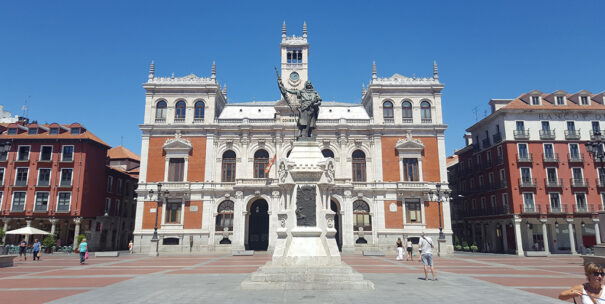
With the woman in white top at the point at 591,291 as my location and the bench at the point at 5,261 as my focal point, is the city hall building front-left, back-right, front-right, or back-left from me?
front-right

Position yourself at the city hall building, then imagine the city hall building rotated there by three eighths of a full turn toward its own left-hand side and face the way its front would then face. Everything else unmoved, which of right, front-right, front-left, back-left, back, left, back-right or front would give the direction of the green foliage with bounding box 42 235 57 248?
back-left

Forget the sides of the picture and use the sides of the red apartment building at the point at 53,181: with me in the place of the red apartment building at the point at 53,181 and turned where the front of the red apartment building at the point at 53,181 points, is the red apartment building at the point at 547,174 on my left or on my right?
on my left

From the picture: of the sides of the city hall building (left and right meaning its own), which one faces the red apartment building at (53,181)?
right

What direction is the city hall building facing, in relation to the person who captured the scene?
facing the viewer

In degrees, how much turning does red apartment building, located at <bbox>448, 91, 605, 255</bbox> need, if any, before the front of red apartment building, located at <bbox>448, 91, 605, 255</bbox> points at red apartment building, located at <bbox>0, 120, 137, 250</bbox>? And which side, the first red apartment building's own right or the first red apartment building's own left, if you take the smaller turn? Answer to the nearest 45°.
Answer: approximately 45° to the first red apartment building's own right

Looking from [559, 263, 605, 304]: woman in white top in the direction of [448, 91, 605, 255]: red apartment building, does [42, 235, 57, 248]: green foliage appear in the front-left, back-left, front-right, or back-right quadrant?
front-left

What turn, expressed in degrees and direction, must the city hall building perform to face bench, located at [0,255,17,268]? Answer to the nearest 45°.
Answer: approximately 45° to its right

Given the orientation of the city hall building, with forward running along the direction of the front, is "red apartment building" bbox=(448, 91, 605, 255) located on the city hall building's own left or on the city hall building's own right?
on the city hall building's own left

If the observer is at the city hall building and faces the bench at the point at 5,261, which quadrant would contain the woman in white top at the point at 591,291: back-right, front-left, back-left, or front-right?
front-left
